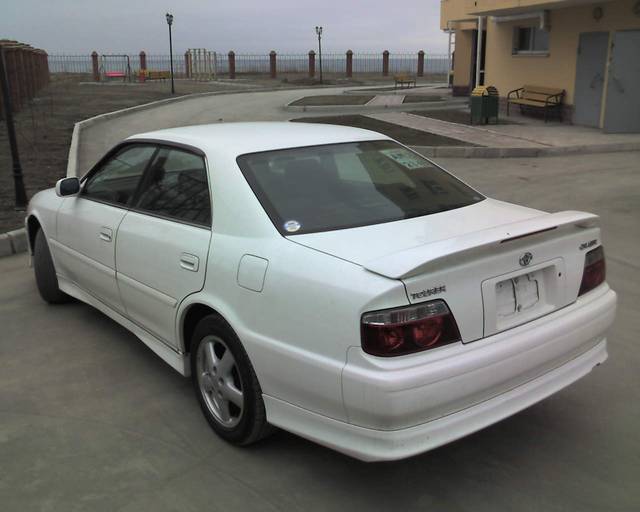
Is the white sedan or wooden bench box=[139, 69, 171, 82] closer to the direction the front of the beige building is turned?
the white sedan

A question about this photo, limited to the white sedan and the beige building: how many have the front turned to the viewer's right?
0

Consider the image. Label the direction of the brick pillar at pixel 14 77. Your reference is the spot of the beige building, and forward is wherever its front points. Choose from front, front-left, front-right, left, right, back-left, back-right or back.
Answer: front-right

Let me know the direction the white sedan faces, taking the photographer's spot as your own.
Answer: facing away from the viewer and to the left of the viewer

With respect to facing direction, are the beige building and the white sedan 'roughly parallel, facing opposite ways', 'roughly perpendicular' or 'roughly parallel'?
roughly perpendicular

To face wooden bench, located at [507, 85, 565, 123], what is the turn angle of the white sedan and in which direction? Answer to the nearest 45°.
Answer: approximately 45° to its right

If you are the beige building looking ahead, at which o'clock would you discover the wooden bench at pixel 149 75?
The wooden bench is roughly at 3 o'clock from the beige building.

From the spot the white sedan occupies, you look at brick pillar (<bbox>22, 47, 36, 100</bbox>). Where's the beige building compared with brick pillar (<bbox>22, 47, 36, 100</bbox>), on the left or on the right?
right

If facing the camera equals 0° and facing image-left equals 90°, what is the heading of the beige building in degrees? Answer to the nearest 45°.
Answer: approximately 45°

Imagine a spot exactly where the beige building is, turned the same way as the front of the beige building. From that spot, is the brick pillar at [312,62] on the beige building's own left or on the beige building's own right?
on the beige building's own right

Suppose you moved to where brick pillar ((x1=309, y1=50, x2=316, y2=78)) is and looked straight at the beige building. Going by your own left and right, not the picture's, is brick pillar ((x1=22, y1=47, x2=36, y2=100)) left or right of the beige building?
right

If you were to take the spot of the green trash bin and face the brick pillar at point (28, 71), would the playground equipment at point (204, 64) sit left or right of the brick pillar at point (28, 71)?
right
